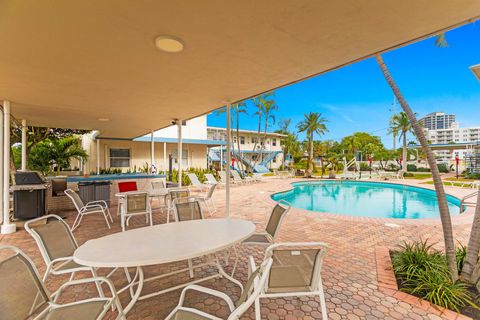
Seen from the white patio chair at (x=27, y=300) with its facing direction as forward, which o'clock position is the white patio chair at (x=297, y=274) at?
the white patio chair at (x=297, y=274) is roughly at 1 o'clock from the white patio chair at (x=27, y=300).

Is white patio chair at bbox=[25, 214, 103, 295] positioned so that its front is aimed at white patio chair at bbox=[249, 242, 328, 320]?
yes

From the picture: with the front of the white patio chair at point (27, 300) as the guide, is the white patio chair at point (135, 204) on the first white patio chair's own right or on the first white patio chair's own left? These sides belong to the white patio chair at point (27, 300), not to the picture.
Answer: on the first white patio chair's own left

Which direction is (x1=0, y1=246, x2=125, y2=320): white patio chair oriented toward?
to the viewer's right

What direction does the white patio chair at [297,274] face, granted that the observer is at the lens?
facing away from the viewer and to the left of the viewer

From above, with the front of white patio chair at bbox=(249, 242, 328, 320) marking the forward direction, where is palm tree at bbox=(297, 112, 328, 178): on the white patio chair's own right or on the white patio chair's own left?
on the white patio chair's own right

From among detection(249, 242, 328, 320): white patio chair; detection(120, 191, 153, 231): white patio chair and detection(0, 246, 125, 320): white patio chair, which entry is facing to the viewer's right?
detection(0, 246, 125, 320): white patio chair

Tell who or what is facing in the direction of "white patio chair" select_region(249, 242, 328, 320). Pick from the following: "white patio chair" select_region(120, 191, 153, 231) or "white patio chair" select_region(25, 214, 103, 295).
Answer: "white patio chair" select_region(25, 214, 103, 295)
